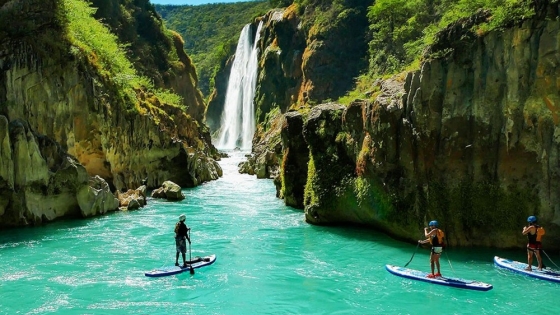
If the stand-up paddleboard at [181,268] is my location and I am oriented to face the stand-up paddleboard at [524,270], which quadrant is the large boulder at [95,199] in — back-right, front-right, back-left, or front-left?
back-left

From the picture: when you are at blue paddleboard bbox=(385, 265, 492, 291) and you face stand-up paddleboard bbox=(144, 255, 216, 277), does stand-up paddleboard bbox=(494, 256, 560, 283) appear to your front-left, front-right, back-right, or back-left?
back-right

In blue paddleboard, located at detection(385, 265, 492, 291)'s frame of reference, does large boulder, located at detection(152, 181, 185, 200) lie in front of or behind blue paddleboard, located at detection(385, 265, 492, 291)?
in front

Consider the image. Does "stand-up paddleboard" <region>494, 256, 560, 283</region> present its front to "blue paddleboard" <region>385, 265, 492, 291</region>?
no

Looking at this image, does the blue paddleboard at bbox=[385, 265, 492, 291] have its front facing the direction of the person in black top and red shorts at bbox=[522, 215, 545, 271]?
no

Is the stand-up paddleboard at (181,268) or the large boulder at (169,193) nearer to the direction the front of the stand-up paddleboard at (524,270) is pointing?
the large boulder

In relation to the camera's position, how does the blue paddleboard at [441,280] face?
facing away from the viewer and to the left of the viewer

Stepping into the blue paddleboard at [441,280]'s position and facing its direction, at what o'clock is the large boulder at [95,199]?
The large boulder is roughly at 11 o'clock from the blue paddleboard.

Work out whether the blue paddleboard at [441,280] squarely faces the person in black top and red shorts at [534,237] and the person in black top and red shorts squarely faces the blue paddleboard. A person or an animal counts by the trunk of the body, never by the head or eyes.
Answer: no

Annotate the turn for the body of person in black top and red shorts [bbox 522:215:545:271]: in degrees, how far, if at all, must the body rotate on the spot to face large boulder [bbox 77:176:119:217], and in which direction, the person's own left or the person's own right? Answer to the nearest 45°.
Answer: approximately 45° to the person's own left

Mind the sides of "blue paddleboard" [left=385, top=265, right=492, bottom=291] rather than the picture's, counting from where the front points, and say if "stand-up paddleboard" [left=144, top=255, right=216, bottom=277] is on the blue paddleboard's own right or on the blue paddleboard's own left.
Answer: on the blue paddleboard's own left

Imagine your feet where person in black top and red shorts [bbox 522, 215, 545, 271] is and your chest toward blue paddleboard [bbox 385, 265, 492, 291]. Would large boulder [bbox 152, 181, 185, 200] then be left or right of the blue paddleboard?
right

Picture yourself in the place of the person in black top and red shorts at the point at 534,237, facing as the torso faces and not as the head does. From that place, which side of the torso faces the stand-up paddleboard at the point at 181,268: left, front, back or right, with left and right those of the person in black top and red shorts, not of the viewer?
left

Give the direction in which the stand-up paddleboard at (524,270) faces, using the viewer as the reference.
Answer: facing away from the viewer and to the left of the viewer

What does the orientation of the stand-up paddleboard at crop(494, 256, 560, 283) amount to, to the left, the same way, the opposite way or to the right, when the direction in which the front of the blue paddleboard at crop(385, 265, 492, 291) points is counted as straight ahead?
the same way

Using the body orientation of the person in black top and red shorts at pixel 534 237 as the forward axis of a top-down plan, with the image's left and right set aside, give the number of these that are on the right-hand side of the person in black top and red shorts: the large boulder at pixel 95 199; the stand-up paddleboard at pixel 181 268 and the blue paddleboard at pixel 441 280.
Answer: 0

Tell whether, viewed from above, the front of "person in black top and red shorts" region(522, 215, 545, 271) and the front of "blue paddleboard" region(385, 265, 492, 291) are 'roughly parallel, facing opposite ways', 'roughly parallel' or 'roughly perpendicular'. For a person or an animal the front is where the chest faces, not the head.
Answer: roughly parallel

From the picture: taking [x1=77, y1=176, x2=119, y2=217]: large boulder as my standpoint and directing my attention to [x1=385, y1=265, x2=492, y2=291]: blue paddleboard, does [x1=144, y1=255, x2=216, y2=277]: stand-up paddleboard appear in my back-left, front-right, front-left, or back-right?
front-right
